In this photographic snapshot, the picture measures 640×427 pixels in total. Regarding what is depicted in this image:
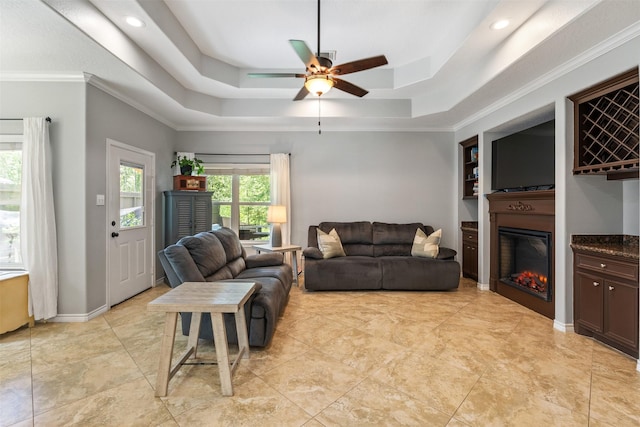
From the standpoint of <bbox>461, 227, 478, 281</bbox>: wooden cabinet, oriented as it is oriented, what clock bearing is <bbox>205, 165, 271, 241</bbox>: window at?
The window is roughly at 1 o'clock from the wooden cabinet.

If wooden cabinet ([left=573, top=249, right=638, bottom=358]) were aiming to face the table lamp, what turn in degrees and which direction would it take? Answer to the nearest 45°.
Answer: approximately 45° to its right

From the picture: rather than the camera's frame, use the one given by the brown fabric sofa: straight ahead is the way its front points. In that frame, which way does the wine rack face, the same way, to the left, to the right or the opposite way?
to the right

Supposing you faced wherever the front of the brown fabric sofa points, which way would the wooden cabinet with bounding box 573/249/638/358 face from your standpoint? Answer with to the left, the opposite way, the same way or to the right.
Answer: to the right

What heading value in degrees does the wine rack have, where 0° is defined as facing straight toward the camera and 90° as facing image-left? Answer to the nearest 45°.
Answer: approximately 45°

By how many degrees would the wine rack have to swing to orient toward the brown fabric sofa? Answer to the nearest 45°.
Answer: approximately 45° to its right

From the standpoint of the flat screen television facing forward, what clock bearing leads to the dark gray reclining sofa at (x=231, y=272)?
The dark gray reclining sofa is roughly at 12 o'clock from the flat screen television.

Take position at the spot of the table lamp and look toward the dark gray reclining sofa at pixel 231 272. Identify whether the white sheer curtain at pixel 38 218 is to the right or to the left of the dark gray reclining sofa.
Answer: right

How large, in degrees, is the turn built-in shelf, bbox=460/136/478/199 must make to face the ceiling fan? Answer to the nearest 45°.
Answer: approximately 45° to its left

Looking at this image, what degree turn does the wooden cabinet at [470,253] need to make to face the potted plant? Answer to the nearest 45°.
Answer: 0° — it already faces it

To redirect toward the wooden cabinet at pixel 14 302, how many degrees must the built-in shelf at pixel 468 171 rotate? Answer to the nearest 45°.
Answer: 0° — it already faces it

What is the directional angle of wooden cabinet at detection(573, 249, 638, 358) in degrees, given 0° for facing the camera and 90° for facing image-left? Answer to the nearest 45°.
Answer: approximately 45°
